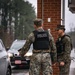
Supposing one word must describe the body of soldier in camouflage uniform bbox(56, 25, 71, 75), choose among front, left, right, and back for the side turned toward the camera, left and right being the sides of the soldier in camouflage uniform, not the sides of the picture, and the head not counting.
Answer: left

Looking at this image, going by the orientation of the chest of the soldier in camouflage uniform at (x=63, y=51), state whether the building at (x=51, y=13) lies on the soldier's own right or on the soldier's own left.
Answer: on the soldier's own right

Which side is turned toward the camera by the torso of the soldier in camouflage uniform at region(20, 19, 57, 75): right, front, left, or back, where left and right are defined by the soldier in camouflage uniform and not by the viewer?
back

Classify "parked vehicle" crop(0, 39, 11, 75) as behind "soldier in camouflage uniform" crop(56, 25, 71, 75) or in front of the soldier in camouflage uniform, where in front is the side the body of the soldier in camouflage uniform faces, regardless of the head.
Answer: in front

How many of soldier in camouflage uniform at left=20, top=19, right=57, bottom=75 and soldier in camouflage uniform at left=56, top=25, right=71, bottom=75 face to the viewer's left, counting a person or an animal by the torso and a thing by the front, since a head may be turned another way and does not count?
1

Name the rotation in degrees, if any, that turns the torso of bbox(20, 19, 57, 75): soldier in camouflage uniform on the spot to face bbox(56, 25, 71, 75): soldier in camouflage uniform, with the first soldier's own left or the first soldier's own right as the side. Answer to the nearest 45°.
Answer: approximately 45° to the first soldier's own right

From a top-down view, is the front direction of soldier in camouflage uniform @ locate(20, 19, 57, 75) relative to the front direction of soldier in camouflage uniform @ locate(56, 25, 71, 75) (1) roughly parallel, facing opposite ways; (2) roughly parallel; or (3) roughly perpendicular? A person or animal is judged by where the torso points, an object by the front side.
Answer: roughly perpendicular
